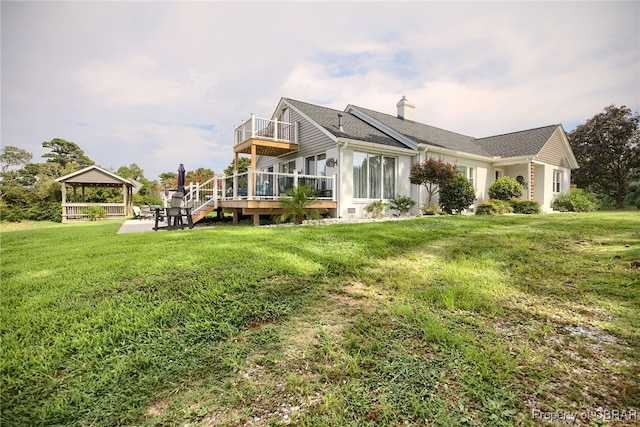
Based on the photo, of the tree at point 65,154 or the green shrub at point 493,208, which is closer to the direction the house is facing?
the green shrub

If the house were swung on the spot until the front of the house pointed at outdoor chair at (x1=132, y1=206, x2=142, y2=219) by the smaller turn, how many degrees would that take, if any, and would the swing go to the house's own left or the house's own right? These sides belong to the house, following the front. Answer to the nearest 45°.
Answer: approximately 135° to the house's own right

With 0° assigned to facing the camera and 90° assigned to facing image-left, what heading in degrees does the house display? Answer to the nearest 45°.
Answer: approximately 315°

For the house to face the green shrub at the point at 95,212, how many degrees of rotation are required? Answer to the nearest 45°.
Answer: approximately 135° to its right

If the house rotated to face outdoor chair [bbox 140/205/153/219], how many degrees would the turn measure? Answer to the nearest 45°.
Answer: approximately 135° to its right
